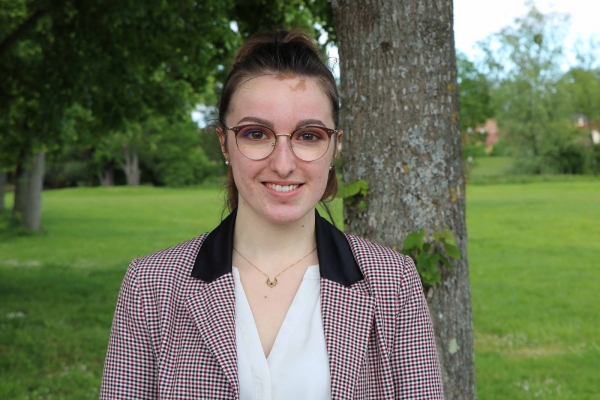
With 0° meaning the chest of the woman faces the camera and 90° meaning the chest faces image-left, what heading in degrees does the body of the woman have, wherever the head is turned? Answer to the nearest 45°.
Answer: approximately 0°

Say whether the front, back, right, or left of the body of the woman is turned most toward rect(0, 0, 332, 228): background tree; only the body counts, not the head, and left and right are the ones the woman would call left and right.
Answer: back
